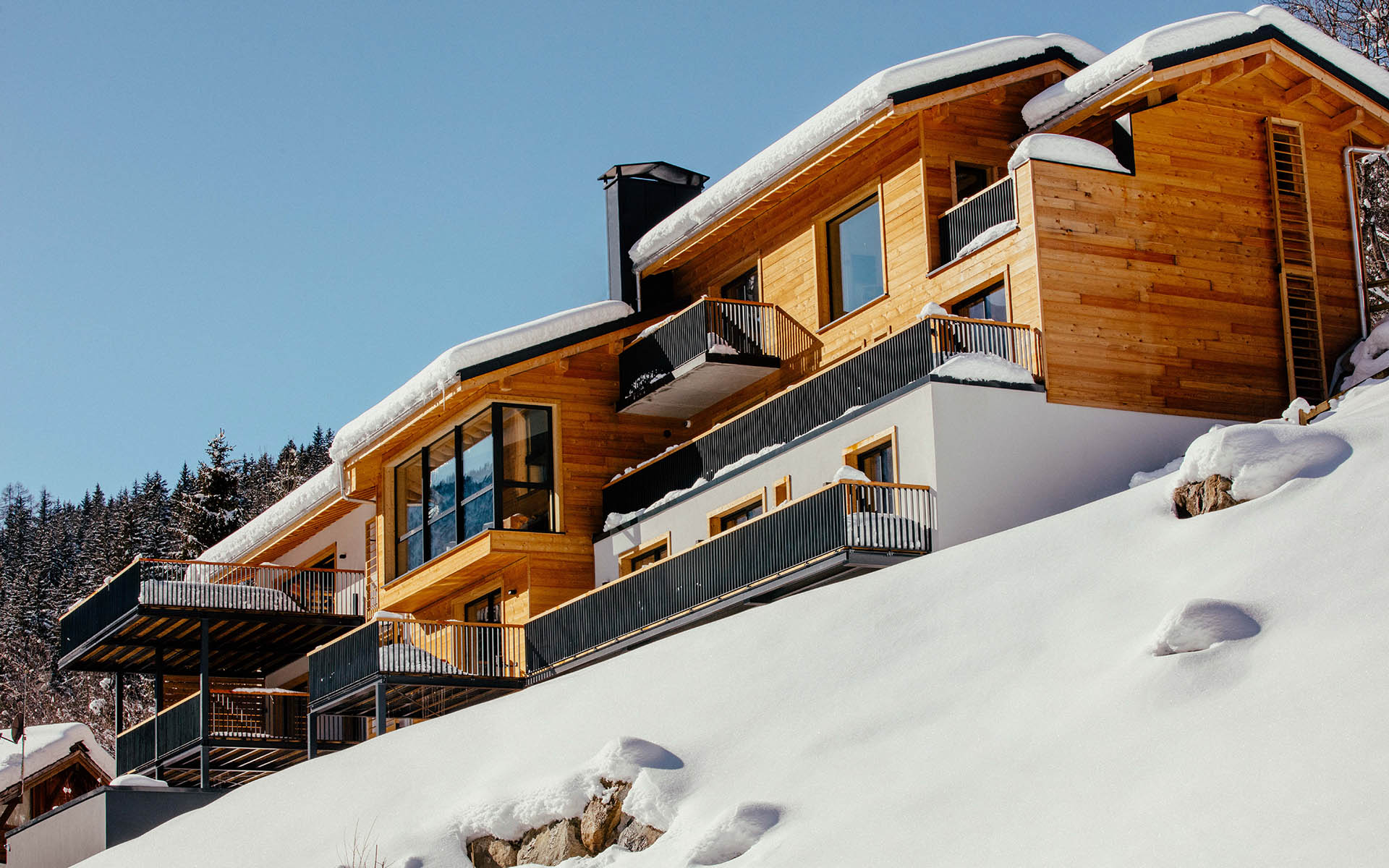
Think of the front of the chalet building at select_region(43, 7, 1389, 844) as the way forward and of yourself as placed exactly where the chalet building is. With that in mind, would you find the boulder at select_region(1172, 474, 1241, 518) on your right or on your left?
on your left

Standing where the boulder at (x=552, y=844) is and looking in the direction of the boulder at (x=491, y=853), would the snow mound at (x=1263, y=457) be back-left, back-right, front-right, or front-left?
back-right

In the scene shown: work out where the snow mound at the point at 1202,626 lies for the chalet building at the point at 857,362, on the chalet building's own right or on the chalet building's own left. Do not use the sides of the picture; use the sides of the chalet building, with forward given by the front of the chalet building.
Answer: on the chalet building's own left

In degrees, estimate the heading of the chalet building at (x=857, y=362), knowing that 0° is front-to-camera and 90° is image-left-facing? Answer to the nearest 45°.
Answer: approximately 45°

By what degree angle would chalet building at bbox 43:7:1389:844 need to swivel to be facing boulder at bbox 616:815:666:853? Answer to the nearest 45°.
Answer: approximately 45° to its left

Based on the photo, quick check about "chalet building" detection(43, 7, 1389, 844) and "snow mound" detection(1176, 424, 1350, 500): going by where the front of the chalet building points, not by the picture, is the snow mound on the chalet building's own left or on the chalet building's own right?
on the chalet building's own left
